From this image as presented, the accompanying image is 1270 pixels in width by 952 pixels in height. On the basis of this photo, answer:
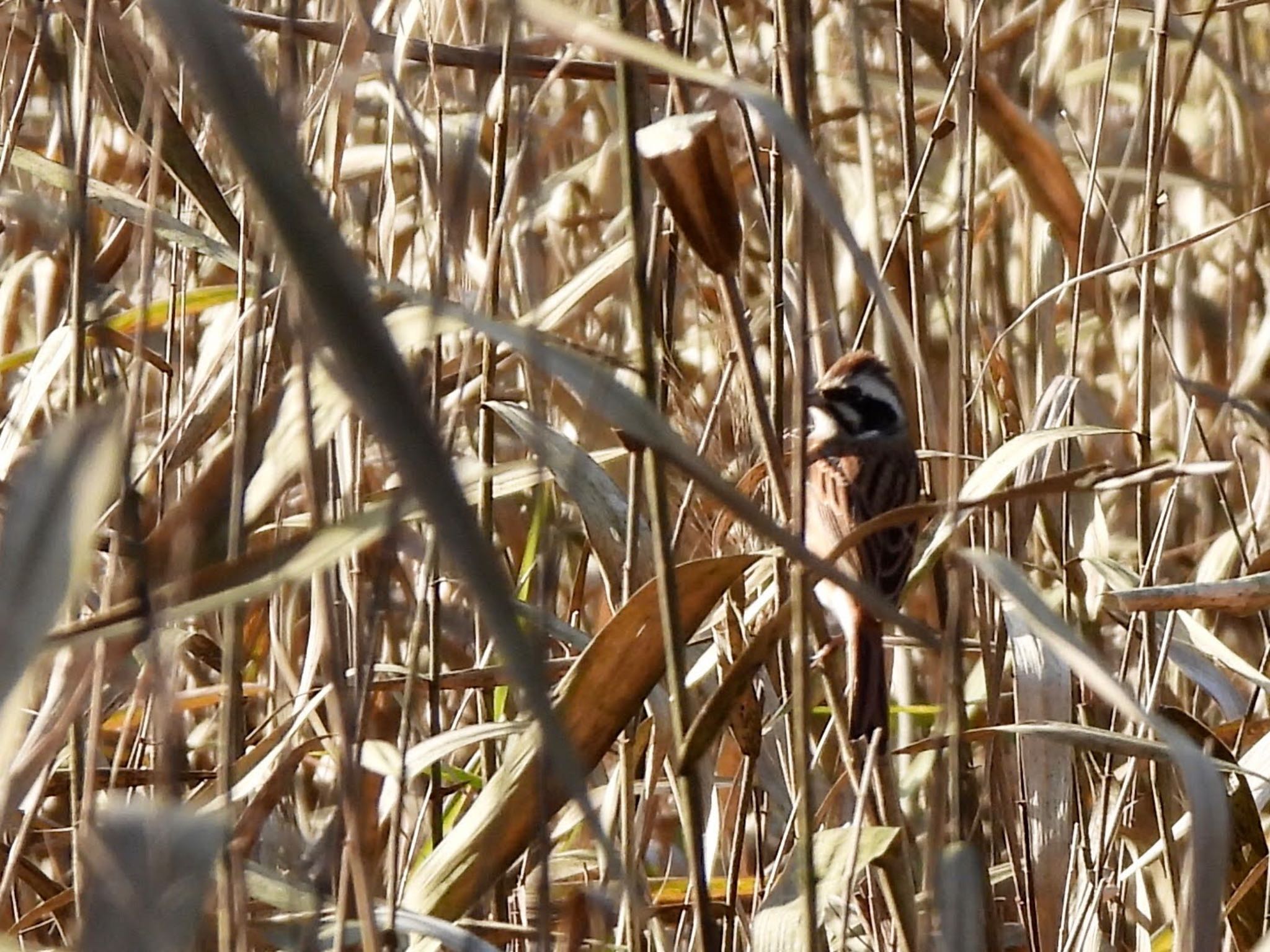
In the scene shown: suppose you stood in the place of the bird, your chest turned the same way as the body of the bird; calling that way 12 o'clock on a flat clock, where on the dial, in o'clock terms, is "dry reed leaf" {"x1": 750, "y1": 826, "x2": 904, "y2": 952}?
The dry reed leaf is roughly at 9 o'clock from the bird.

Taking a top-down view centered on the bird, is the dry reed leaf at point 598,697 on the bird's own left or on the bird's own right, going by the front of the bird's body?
on the bird's own left

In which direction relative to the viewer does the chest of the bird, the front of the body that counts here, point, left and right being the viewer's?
facing to the left of the viewer

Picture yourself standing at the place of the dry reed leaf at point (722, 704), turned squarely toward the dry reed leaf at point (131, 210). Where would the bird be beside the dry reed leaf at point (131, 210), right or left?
right
